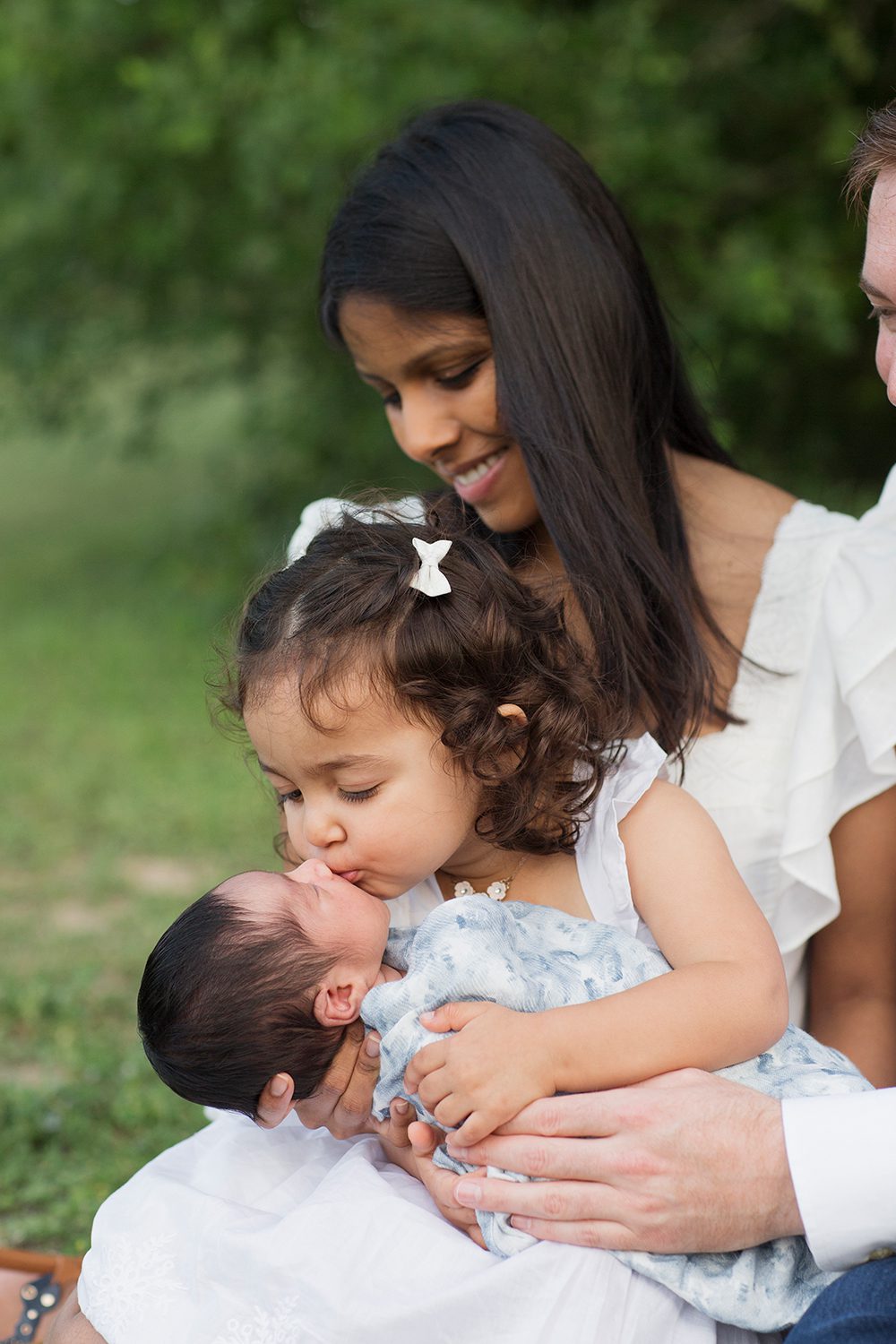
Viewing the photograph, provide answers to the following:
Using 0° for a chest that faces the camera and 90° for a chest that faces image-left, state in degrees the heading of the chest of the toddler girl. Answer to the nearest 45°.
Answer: approximately 45°

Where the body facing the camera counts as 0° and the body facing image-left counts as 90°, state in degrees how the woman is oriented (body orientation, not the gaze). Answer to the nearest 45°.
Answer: approximately 45°

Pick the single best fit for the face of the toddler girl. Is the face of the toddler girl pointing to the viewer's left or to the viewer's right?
to the viewer's left
